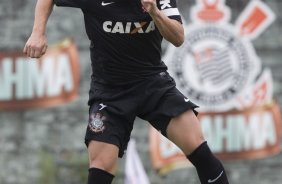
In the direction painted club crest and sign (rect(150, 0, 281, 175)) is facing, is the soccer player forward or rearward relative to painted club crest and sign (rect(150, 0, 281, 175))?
forward

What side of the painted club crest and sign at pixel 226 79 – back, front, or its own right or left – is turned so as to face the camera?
front
